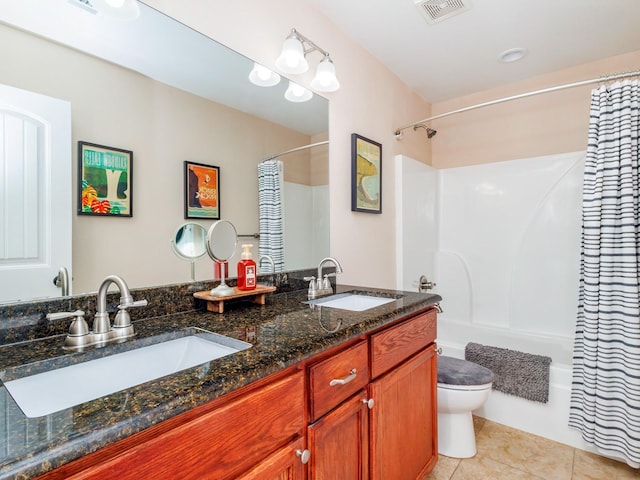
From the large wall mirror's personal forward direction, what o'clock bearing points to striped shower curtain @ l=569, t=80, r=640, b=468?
The striped shower curtain is roughly at 11 o'clock from the large wall mirror.

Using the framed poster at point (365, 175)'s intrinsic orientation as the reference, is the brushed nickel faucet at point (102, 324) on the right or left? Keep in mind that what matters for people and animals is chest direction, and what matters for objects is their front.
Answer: on its right

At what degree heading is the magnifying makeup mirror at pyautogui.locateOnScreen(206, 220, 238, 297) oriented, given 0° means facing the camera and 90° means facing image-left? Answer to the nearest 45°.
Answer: approximately 315°
